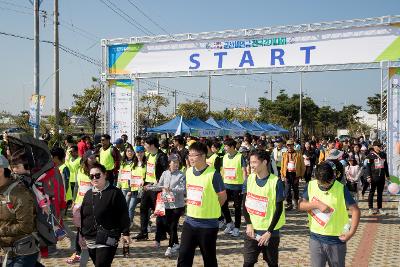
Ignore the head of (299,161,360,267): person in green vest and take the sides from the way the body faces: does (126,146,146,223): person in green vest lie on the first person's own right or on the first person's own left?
on the first person's own right

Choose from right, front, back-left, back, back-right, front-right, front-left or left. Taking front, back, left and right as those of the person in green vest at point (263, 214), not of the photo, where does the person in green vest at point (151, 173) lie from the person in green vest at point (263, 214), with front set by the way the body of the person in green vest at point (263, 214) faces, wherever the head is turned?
right

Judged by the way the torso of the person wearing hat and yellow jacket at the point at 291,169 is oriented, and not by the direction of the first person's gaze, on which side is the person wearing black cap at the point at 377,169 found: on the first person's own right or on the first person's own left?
on the first person's own left

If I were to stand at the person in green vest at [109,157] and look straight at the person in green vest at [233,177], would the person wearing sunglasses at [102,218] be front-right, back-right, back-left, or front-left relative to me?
front-right

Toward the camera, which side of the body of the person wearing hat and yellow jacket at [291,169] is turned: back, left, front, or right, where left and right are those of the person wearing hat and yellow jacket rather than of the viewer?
front

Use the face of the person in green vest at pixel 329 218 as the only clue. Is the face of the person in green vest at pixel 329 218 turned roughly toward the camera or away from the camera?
toward the camera

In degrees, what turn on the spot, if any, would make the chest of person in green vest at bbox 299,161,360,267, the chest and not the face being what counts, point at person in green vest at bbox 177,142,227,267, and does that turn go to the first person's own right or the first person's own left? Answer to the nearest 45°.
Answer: approximately 90° to the first person's own right

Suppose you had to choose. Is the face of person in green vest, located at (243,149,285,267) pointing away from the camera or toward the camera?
toward the camera

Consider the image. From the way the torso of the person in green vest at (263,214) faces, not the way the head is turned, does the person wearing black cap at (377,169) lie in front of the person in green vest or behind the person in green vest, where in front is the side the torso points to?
behind

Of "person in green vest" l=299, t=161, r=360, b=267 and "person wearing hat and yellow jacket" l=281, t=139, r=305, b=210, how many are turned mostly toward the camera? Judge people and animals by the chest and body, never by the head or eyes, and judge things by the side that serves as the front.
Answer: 2

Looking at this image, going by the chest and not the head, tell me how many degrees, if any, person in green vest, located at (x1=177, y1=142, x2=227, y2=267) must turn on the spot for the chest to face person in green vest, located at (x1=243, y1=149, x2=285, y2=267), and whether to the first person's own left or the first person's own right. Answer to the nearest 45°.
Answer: approximately 90° to the first person's own left

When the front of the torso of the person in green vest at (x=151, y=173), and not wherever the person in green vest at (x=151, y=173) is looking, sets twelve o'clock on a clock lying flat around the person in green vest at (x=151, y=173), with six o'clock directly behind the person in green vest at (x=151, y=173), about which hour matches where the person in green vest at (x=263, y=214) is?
the person in green vest at (x=263, y=214) is roughly at 10 o'clock from the person in green vest at (x=151, y=173).

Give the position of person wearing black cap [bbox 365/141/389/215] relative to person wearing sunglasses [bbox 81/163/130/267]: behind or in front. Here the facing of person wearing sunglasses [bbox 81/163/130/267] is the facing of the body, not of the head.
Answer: behind

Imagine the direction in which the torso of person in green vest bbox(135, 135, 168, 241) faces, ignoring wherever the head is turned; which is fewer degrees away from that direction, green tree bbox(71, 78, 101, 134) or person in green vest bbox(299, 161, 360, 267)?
the person in green vest
